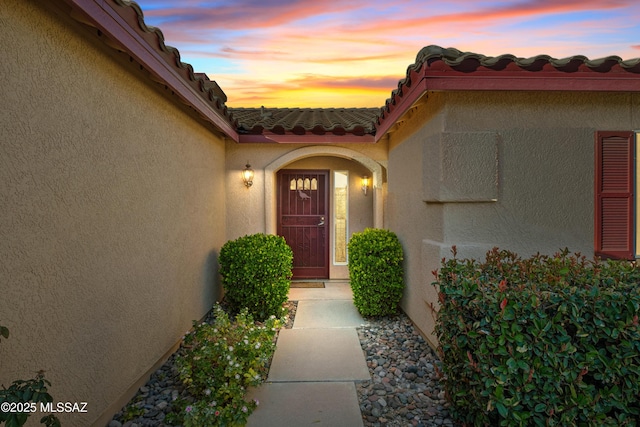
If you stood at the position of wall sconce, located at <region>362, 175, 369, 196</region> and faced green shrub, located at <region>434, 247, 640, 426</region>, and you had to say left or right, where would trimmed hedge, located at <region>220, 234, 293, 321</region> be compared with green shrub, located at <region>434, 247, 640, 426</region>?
right

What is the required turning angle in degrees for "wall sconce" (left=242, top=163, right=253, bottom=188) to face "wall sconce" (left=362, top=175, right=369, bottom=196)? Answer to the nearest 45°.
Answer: approximately 90° to its left

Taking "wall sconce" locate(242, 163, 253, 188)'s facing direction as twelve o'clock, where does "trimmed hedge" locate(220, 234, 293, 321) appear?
The trimmed hedge is roughly at 12 o'clock from the wall sconce.

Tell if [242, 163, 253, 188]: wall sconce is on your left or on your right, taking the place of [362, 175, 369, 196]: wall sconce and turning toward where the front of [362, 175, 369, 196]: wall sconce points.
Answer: on your right

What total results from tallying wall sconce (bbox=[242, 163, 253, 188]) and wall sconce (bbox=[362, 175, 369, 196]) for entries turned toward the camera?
2

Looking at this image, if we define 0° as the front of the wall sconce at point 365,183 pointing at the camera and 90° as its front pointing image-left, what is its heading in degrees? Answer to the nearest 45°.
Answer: approximately 0°

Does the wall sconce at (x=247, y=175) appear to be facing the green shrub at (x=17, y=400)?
yes
